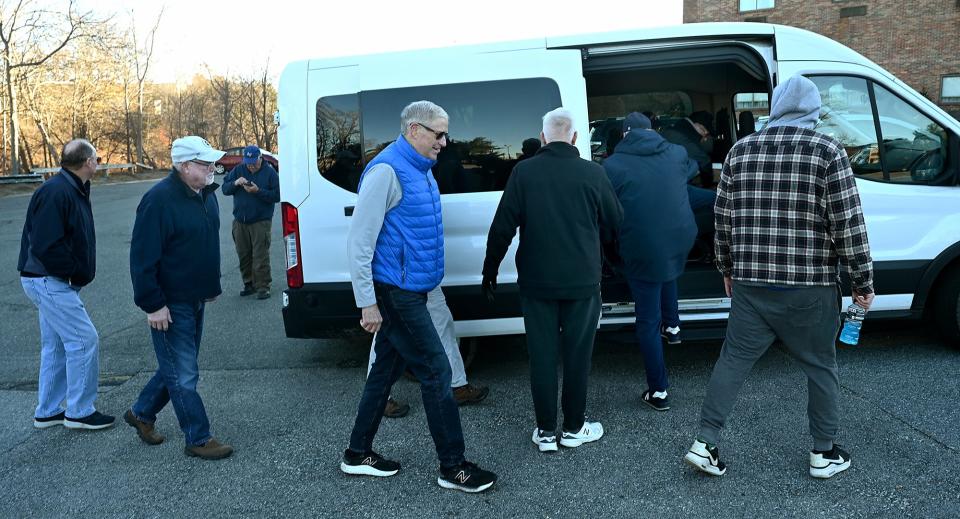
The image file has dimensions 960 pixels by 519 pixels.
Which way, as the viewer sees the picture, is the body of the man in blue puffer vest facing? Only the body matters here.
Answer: to the viewer's right

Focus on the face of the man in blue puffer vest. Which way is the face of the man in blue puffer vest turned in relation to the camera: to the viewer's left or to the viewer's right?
to the viewer's right

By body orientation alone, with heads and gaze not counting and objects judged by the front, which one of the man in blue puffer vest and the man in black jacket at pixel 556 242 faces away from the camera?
the man in black jacket

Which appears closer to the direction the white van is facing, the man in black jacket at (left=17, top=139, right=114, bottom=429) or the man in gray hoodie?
the man in gray hoodie

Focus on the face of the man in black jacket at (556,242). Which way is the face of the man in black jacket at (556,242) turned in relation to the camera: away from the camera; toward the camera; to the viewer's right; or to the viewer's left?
away from the camera

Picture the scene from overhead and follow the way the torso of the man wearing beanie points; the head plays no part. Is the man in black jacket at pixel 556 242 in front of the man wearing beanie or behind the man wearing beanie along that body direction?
behind

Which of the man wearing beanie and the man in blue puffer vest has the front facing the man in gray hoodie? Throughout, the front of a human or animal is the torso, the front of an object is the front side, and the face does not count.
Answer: the man in blue puffer vest

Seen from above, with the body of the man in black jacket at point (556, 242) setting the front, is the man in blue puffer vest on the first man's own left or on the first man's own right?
on the first man's own left

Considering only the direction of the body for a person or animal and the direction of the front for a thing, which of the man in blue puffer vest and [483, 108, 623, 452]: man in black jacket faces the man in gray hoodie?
the man in blue puffer vest

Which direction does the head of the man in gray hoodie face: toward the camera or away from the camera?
away from the camera

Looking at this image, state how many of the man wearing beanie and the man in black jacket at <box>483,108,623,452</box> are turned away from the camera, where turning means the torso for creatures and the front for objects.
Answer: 2

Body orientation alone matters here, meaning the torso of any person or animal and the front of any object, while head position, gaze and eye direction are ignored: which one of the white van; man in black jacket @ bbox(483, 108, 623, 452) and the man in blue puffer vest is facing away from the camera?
the man in black jacket

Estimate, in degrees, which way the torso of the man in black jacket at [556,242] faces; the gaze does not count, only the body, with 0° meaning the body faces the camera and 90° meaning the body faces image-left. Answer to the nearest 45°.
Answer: approximately 180°

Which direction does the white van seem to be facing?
to the viewer's right

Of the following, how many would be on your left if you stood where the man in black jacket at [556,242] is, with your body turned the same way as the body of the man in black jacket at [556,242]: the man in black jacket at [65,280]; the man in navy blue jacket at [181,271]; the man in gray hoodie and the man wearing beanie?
2

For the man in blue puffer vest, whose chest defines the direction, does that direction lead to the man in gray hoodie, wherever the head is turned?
yes

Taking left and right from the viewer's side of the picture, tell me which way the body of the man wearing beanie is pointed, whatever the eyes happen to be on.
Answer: facing away from the viewer

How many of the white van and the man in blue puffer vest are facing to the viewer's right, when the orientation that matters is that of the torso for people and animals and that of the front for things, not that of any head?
2
